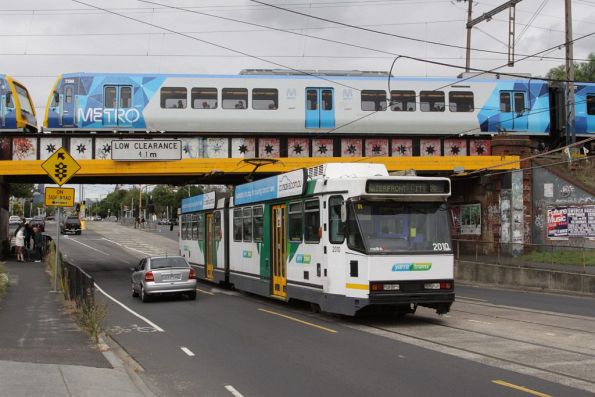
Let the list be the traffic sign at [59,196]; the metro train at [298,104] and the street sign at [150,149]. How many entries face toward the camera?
2

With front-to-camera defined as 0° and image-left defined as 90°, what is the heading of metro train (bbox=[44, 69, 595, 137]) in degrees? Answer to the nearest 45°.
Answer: approximately 90°

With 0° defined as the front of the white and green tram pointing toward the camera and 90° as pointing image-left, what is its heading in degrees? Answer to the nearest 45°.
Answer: approximately 315°

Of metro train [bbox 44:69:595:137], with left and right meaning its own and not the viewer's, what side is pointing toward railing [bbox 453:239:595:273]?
back

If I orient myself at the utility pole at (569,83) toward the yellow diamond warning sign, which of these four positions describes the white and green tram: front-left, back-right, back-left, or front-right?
front-left

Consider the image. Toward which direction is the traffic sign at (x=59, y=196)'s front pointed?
toward the camera

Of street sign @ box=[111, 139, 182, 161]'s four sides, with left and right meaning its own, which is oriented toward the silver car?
front

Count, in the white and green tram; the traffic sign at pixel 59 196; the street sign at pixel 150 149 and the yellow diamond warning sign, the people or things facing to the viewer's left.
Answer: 0

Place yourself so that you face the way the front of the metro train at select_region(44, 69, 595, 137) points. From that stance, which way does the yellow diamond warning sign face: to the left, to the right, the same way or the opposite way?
to the left

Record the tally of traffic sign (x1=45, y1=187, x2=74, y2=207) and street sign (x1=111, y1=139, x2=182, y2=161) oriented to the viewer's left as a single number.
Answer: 0

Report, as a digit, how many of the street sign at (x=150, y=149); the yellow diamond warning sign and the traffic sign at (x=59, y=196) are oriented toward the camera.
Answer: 3

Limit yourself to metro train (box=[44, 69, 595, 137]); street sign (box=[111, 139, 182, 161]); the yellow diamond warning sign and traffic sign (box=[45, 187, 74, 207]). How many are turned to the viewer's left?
1

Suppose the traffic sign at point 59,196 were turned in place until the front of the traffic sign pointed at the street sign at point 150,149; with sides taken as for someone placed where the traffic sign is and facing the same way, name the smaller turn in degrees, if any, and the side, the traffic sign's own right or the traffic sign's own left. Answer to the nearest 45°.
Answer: approximately 180°

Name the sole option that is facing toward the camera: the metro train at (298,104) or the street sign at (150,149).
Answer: the street sign

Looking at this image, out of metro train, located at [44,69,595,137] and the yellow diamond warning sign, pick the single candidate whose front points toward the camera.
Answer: the yellow diamond warning sign

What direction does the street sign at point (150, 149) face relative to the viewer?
toward the camera

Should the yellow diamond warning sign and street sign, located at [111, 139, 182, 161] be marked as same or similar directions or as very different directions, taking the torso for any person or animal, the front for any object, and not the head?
same or similar directions
